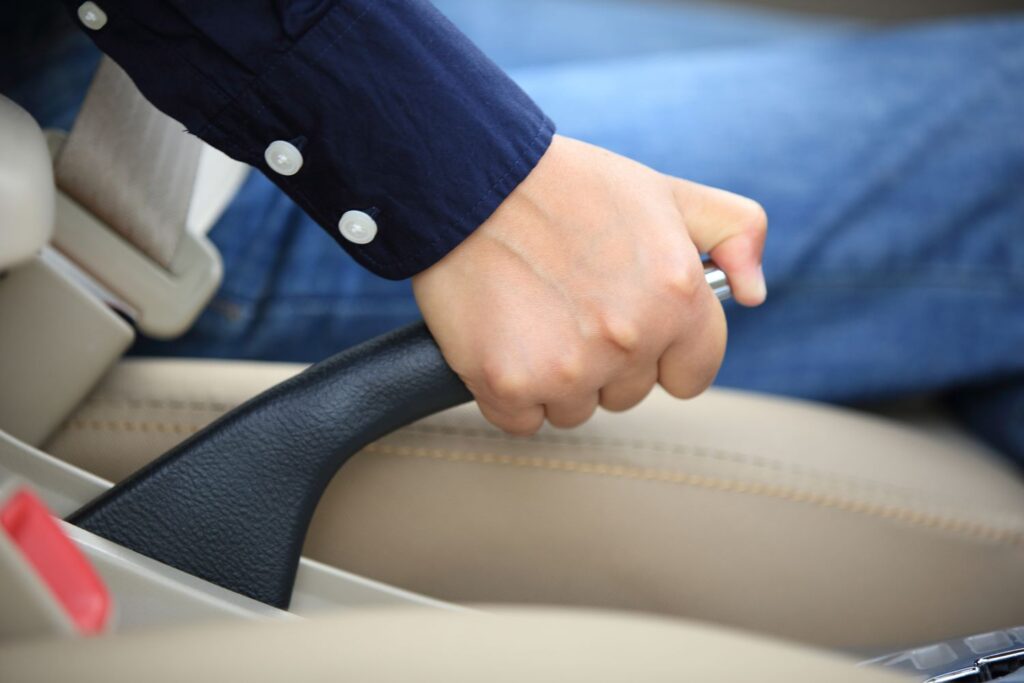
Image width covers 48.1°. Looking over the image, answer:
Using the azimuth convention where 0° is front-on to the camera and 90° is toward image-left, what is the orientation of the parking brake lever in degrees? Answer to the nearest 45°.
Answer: approximately 270°
